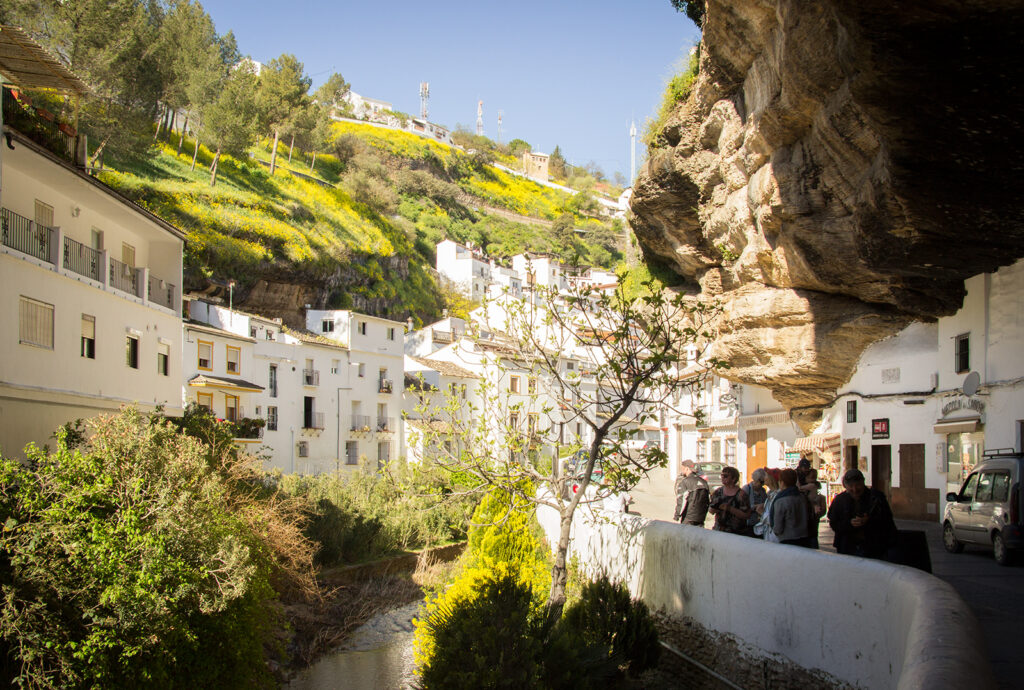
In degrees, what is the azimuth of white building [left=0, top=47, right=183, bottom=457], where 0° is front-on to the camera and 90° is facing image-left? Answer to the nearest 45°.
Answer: approximately 315°

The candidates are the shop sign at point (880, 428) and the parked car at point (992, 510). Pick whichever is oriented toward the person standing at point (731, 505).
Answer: the shop sign

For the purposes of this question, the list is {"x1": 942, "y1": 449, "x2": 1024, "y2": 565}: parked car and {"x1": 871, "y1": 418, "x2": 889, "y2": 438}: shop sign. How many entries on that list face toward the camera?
1

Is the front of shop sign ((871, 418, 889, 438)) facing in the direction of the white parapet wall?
yes

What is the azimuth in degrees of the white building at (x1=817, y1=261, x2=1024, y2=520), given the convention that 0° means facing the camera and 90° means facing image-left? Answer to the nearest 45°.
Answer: approximately 45°
